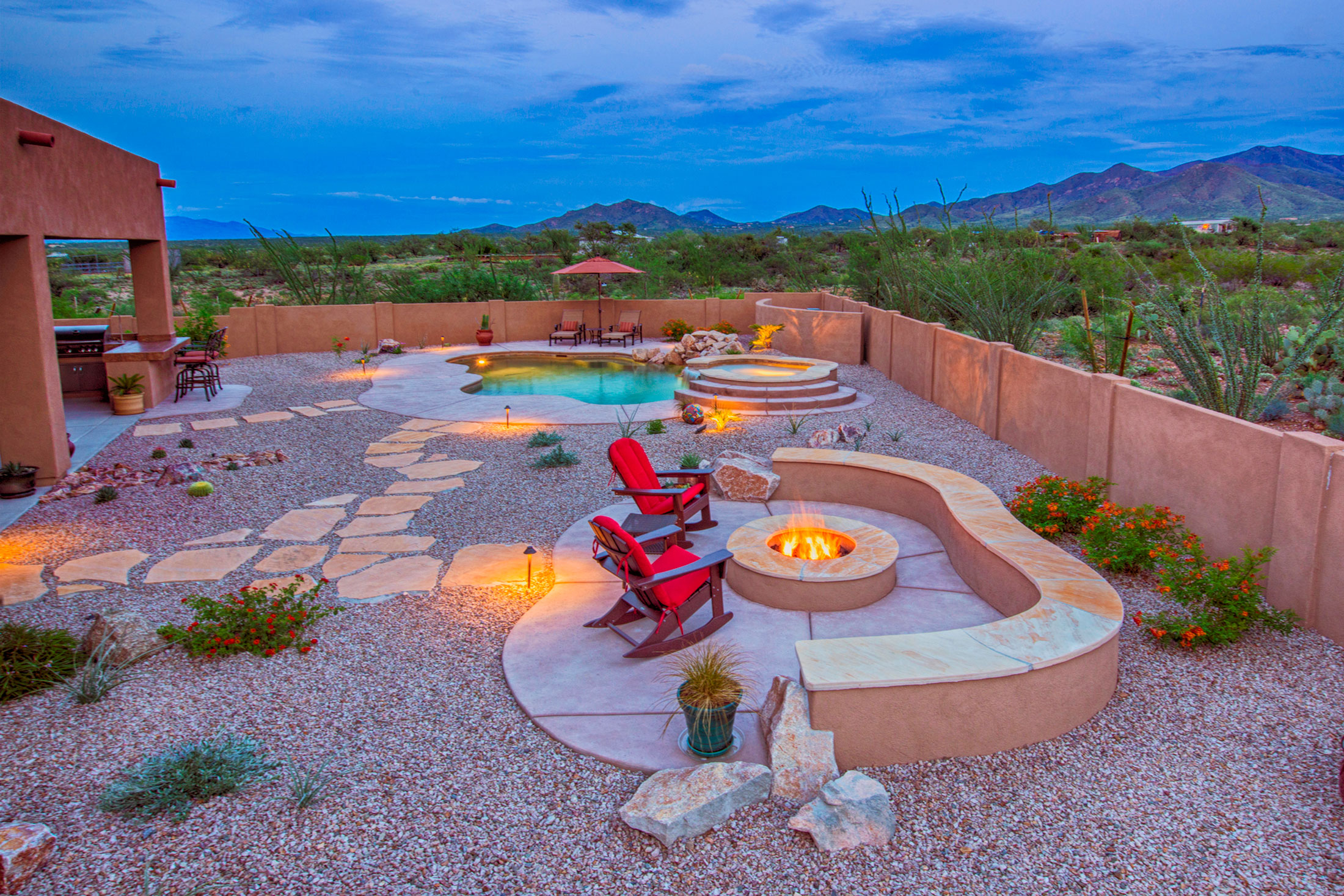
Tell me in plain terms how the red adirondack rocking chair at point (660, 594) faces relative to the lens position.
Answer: facing away from the viewer and to the right of the viewer

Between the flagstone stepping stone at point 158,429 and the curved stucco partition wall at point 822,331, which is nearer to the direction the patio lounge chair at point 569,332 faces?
the flagstone stepping stone

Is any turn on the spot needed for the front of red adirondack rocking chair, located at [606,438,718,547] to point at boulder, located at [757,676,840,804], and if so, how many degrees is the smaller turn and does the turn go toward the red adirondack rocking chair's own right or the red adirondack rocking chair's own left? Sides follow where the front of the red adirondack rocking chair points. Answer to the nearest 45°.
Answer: approximately 45° to the red adirondack rocking chair's own right

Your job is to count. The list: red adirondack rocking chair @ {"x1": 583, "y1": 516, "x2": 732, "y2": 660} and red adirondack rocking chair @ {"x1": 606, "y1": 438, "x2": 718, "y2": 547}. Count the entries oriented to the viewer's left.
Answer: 0

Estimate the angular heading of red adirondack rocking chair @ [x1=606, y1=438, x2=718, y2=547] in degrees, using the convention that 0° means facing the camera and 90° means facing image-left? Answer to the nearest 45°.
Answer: approximately 315°

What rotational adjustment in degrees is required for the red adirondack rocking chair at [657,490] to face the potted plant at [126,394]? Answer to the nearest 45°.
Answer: approximately 180°

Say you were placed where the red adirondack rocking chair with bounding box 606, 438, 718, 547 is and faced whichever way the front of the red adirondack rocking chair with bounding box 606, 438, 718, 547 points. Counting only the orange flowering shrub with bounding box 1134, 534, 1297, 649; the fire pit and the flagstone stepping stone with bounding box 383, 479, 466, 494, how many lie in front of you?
2

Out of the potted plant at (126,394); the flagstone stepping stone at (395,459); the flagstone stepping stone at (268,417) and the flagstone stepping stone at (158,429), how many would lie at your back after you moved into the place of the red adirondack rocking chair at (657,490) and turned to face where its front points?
4

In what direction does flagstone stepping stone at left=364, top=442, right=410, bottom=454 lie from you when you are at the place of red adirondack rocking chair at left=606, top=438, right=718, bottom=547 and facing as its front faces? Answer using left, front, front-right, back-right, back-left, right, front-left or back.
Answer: back
